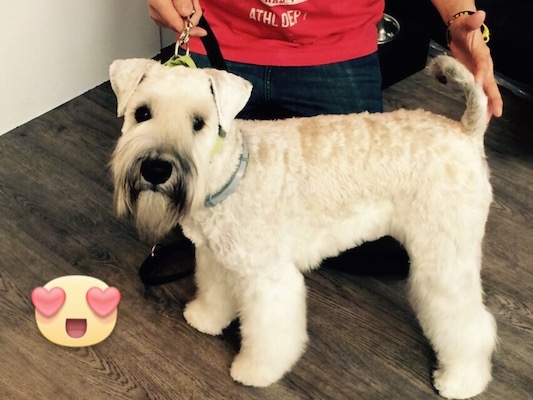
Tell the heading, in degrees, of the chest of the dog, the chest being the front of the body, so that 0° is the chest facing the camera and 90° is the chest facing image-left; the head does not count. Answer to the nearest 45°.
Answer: approximately 90°
